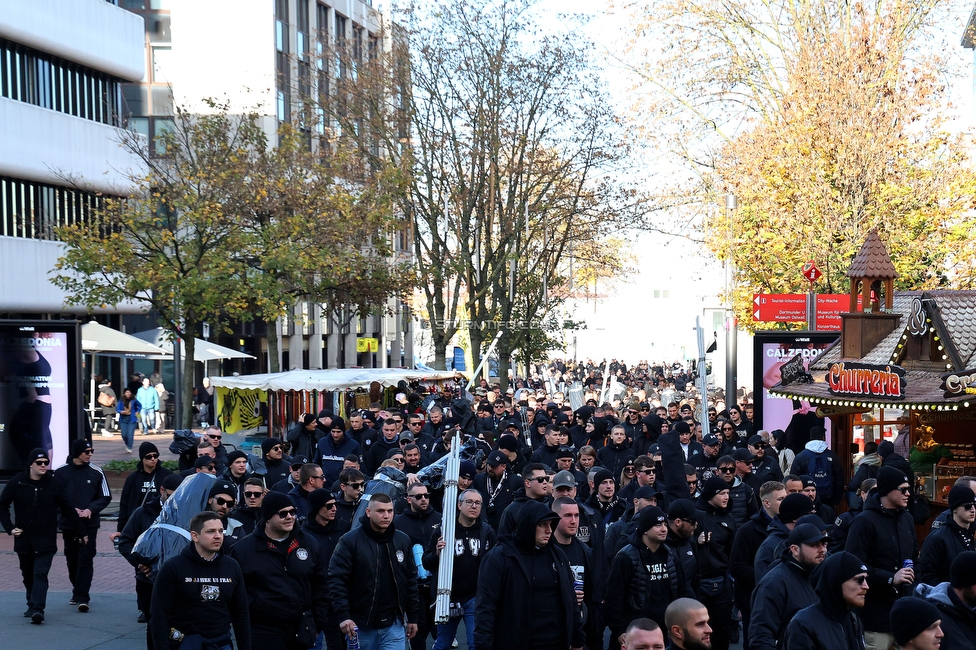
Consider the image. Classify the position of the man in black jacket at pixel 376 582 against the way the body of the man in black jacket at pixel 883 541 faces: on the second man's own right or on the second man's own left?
on the second man's own right

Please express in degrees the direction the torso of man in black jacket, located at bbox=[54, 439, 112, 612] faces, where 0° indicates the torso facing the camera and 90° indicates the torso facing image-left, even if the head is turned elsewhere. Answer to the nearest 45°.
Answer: approximately 0°

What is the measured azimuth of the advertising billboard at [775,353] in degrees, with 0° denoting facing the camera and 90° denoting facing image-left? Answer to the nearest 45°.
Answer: approximately 0°

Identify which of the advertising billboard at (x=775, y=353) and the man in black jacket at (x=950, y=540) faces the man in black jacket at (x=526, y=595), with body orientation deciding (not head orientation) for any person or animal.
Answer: the advertising billboard

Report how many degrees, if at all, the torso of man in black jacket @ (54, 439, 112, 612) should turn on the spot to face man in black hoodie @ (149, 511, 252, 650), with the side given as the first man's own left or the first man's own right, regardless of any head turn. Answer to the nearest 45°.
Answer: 0° — they already face them

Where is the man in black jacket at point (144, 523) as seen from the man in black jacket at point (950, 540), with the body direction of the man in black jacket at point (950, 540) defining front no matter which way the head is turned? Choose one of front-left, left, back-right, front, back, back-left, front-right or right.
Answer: back-right

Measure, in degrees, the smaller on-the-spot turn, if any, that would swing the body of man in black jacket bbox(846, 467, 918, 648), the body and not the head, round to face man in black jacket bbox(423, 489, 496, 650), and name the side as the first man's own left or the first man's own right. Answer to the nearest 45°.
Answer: approximately 135° to the first man's own right

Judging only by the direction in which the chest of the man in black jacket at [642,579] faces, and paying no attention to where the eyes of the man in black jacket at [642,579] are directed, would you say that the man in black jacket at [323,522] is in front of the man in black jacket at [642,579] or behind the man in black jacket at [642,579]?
behind
